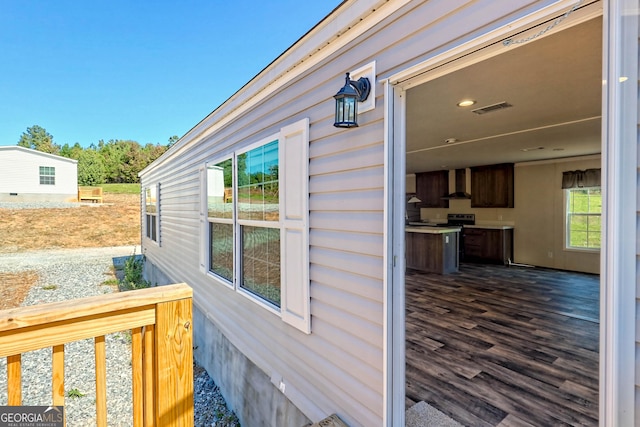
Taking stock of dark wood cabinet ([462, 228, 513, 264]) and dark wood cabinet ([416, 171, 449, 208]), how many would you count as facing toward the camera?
2

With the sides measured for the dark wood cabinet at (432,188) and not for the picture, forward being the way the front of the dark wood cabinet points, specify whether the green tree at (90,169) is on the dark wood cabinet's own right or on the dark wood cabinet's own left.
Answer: on the dark wood cabinet's own right

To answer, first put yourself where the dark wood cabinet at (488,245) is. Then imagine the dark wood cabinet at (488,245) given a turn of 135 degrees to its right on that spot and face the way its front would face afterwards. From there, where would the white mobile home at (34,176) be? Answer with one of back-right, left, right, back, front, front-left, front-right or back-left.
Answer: front-left

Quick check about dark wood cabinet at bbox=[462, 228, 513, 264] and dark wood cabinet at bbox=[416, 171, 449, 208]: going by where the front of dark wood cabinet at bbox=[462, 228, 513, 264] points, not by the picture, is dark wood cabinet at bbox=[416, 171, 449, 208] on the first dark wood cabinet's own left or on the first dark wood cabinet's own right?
on the first dark wood cabinet's own right

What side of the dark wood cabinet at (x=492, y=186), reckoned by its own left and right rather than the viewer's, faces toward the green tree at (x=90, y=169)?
right

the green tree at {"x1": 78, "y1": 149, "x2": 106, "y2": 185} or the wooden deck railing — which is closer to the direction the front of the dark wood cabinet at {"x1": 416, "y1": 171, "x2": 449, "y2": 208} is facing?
the wooden deck railing

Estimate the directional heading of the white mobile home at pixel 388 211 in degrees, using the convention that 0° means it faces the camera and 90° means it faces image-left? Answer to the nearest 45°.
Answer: approximately 45°

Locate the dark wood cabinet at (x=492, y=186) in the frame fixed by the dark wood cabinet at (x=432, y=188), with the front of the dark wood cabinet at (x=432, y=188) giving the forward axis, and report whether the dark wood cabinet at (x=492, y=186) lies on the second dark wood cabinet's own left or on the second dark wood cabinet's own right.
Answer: on the second dark wood cabinet's own left

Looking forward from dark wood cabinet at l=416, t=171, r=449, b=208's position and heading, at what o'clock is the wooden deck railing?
The wooden deck railing is roughly at 12 o'clock from the dark wood cabinet.

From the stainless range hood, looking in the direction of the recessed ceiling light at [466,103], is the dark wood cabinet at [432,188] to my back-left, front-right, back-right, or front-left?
back-right

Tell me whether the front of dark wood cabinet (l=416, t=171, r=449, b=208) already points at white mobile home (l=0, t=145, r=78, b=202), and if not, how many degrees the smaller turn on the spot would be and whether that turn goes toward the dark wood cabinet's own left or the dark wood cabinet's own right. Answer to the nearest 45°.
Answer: approximately 90° to the dark wood cabinet's own right

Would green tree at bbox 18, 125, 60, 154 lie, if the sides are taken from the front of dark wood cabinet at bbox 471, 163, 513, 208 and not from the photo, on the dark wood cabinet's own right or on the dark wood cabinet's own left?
on the dark wood cabinet's own right
